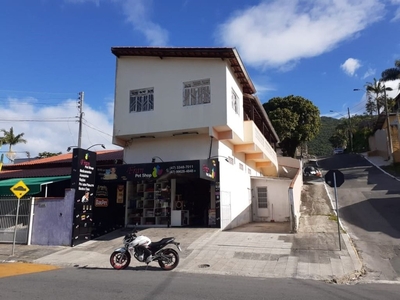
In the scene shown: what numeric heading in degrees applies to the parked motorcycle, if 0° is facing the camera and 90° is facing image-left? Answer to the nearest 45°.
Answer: approximately 90°

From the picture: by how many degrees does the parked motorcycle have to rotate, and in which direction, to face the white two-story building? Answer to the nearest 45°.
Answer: approximately 90° to its right

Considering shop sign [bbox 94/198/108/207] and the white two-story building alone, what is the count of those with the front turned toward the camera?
2

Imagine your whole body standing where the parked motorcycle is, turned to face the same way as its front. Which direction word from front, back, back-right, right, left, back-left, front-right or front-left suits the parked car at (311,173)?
back-right

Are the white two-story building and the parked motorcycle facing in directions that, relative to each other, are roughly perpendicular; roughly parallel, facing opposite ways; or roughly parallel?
roughly perpendicular

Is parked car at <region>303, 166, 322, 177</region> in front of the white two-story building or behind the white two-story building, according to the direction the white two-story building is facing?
behind

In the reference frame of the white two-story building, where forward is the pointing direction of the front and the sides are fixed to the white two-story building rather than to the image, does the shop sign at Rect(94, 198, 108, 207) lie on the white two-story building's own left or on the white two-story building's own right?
on the white two-story building's own right

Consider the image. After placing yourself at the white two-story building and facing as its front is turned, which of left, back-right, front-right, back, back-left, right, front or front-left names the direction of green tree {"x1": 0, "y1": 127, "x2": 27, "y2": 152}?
back-right

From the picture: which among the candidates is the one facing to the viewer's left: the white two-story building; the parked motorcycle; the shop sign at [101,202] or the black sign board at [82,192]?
the parked motorcycle

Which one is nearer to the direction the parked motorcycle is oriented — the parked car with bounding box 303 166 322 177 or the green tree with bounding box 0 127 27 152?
the green tree

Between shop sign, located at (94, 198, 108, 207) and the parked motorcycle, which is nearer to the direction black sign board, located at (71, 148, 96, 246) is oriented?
the parked motorcycle

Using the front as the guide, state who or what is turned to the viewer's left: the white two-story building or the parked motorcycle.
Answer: the parked motorcycle
